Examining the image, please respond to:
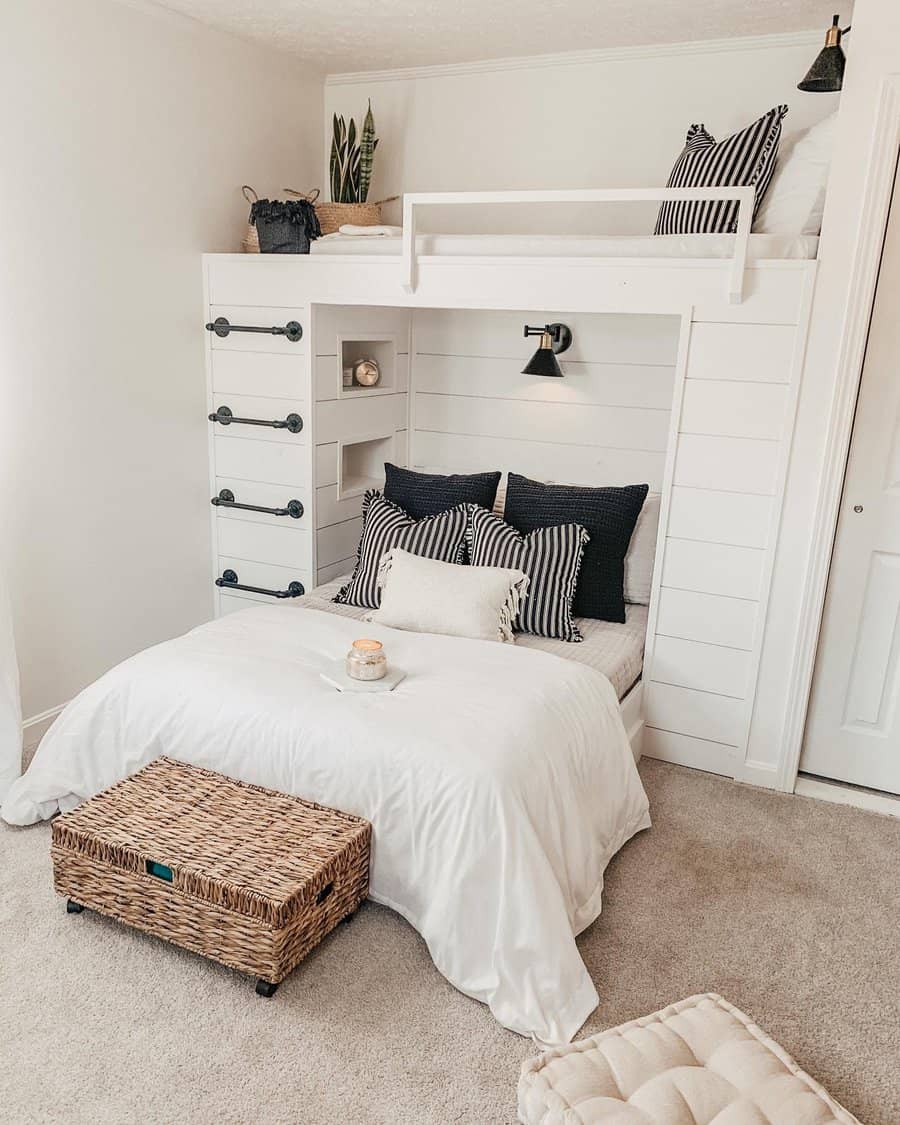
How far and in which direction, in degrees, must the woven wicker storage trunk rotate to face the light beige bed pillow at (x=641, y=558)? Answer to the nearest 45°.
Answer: approximately 180°

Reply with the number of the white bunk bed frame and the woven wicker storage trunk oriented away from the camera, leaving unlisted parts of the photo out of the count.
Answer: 0

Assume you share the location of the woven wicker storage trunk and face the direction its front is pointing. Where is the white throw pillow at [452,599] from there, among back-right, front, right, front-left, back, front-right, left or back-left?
back

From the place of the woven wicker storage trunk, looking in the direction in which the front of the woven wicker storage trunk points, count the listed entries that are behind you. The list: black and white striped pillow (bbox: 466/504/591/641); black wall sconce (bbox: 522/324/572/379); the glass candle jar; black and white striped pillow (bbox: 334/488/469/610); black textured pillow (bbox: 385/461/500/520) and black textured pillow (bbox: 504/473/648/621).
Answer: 6

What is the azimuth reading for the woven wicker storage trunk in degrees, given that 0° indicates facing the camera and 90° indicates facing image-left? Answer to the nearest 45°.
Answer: approximately 45°

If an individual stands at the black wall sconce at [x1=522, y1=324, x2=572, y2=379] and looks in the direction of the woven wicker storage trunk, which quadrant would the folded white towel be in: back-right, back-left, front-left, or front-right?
front-right

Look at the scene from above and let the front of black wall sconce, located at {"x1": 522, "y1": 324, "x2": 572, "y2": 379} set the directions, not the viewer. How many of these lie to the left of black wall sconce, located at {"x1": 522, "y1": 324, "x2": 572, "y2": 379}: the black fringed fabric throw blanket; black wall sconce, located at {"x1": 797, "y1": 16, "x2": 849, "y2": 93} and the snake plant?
1

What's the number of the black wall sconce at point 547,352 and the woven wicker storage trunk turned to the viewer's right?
0

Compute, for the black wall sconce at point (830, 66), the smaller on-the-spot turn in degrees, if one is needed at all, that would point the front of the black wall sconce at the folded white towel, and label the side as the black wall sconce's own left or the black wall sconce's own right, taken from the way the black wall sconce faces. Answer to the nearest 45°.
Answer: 0° — it already faces it

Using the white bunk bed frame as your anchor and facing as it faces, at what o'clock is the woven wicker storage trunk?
The woven wicker storage trunk is roughly at 12 o'clock from the white bunk bed frame.

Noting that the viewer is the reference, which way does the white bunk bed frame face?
facing the viewer and to the left of the viewer

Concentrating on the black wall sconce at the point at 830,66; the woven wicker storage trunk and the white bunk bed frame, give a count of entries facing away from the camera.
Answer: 0

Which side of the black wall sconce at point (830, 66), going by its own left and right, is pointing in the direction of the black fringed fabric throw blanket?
front

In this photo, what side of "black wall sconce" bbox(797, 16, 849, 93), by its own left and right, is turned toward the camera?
left

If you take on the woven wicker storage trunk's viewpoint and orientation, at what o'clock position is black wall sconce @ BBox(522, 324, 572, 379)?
The black wall sconce is roughly at 6 o'clock from the woven wicker storage trunk.

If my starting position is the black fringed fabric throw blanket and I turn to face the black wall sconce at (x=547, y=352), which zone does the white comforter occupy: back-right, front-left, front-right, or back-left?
front-right

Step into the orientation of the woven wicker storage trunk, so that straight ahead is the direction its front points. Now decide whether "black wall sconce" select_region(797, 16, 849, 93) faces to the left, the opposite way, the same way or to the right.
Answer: to the right
